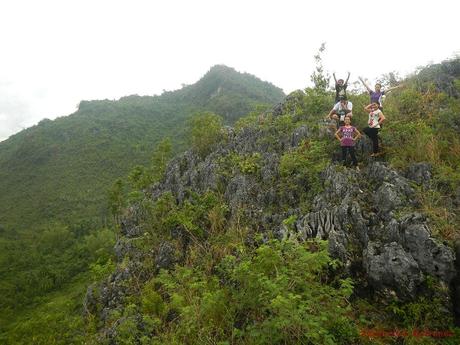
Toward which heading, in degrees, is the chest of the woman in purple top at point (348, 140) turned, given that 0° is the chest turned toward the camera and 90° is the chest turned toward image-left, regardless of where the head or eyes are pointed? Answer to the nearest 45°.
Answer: approximately 0°

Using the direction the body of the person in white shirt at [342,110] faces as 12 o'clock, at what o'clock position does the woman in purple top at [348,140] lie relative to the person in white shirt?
The woman in purple top is roughly at 12 o'clock from the person in white shirt.

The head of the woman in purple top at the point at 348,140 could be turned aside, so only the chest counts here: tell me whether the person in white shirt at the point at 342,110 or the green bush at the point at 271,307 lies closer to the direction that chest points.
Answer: the green bush

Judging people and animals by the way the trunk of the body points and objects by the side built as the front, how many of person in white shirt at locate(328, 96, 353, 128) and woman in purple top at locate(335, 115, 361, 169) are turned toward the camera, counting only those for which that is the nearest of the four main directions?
2

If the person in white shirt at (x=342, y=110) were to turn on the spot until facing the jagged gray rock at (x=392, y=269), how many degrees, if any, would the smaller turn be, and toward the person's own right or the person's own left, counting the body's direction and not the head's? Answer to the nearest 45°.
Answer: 0° — they already face it

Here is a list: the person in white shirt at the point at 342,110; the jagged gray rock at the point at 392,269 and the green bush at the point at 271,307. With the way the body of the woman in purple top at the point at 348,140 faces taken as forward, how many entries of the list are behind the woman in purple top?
1

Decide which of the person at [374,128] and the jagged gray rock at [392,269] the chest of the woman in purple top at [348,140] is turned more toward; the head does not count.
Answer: the jagged gray rock

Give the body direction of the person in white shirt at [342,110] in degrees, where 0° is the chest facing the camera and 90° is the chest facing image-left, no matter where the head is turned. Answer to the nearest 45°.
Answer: approximately 0°

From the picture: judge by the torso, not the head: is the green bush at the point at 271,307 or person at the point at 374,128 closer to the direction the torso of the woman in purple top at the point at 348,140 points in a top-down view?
the green bush

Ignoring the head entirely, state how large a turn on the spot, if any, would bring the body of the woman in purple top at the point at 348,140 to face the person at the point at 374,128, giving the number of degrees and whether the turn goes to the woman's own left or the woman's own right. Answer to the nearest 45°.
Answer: approximately 135° to the woman's own left
